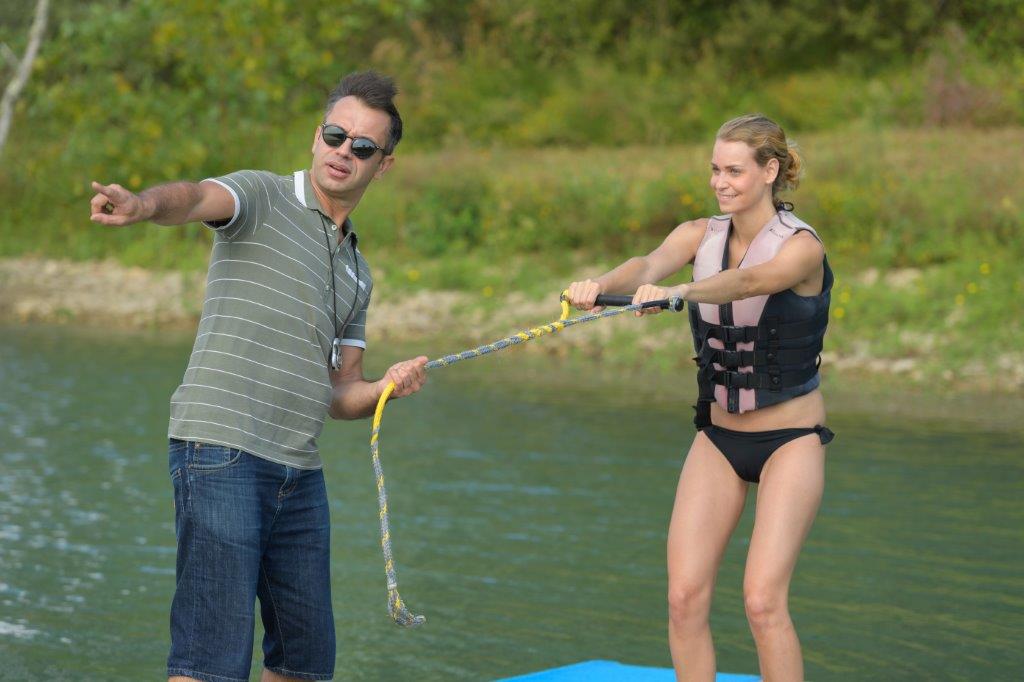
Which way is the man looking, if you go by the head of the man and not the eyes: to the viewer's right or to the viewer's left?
to the viewer's left

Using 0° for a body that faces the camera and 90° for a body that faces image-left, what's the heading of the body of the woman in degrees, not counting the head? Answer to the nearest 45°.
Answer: approximately 45°

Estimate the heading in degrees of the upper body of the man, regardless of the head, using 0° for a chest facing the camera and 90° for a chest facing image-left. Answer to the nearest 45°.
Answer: approximately 315°

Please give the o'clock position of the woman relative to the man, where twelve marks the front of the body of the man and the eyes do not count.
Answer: The woman is roughly at 10 o'clock from the man.

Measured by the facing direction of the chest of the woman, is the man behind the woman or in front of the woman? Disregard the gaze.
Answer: in front

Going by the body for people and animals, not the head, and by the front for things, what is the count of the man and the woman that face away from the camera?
0
